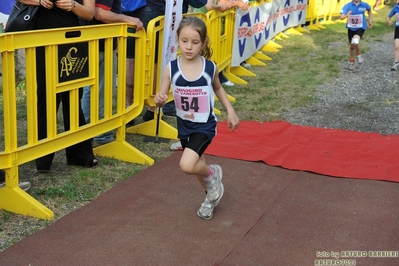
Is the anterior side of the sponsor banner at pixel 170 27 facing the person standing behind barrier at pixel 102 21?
no

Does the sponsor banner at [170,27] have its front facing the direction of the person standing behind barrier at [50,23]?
no

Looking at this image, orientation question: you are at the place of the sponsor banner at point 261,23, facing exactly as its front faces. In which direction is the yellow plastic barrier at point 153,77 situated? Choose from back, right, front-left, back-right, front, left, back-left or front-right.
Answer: front-right

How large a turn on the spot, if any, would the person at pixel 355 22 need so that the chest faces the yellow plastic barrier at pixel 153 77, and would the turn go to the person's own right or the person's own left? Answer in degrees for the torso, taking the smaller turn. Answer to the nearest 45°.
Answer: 0° — they already face it

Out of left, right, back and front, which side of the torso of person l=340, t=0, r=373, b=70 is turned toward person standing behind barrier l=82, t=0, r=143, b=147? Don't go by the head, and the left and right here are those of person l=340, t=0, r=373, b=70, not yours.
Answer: front

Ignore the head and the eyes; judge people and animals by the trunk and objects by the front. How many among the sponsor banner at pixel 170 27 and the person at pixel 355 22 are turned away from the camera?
0

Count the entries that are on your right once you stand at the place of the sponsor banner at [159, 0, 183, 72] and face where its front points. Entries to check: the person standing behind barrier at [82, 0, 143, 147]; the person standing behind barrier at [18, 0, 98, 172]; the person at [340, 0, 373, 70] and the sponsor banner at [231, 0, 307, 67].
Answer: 2

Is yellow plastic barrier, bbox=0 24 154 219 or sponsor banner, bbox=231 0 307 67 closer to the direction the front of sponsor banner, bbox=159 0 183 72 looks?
the yellow plastic barrier

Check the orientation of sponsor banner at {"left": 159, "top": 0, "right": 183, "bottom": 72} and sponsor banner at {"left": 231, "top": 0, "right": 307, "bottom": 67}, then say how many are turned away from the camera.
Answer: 0

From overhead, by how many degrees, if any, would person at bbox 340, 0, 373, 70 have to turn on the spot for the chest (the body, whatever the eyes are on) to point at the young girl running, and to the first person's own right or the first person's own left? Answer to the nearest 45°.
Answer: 0° — they already face them

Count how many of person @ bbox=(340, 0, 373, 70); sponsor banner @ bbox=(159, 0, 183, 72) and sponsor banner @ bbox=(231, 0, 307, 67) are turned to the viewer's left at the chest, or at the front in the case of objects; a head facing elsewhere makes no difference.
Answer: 0

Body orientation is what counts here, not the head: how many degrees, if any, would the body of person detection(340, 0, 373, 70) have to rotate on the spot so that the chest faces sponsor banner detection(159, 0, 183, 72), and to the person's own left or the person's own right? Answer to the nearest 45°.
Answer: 0° — they already face it

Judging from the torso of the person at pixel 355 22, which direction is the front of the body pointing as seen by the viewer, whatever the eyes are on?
toward the camera

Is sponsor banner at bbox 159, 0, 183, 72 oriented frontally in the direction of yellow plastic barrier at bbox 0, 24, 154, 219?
no

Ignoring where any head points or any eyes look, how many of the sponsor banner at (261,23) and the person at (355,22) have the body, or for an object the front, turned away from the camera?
0

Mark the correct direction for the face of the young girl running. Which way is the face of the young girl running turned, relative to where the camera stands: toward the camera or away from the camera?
toward the camera
